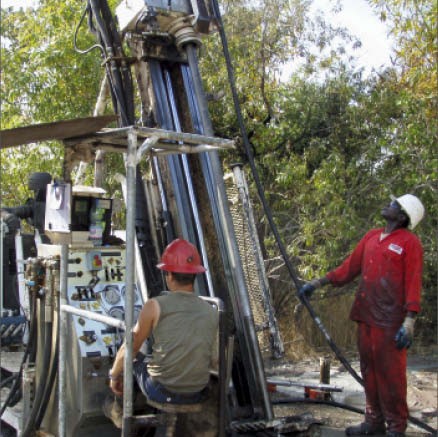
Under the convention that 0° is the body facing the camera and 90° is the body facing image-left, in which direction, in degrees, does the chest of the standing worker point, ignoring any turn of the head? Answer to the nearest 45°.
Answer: approximately 45°

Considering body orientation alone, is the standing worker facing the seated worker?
yes

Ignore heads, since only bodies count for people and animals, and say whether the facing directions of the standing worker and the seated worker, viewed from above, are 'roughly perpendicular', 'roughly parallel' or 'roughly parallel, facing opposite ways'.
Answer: roughly perpendicular

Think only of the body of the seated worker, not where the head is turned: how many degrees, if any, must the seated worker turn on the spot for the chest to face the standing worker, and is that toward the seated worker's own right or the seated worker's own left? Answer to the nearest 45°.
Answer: approximately 90° to the seated worker's own right

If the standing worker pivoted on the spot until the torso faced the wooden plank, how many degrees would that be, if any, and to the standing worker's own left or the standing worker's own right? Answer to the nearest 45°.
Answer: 0° — they already face it

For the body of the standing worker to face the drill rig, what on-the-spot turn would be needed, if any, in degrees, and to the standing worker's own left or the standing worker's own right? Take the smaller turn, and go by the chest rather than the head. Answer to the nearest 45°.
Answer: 0° — they already face it

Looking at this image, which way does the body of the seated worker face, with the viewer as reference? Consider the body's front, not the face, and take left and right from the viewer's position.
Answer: facing away from the viewer and to the left of the viewer
